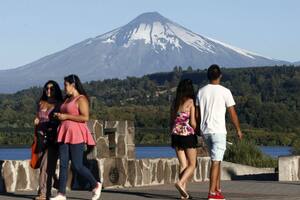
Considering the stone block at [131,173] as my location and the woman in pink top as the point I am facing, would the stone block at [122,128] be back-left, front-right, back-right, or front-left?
back-right

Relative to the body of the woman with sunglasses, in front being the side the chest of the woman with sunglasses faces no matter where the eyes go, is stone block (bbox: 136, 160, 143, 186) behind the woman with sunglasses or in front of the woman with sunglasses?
behind

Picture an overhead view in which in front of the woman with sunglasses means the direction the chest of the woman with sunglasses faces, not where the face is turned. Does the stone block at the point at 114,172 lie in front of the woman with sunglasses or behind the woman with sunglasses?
behind

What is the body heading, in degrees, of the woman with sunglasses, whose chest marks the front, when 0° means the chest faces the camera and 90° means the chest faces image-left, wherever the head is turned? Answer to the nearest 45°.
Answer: approximately 45°

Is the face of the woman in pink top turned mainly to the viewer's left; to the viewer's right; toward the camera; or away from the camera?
to the viewer's left

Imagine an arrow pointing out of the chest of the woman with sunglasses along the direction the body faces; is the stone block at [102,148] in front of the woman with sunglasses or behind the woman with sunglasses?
behind

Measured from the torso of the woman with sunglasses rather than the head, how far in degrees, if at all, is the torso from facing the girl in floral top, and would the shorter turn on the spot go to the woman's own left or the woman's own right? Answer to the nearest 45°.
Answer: approximately 135° to the woman's own left

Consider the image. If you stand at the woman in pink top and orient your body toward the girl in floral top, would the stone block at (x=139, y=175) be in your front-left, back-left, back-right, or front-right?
front-left

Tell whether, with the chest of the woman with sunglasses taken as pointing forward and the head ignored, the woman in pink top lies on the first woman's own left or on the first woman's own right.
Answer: on the first woman's own left

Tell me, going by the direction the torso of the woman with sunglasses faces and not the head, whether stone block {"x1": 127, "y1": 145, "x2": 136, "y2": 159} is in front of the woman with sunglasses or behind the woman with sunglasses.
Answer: behind

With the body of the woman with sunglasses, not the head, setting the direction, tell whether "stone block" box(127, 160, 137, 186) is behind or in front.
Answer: behind
